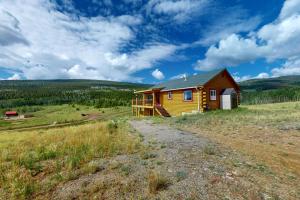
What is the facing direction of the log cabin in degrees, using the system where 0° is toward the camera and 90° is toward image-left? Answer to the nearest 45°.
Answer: approximately 45°

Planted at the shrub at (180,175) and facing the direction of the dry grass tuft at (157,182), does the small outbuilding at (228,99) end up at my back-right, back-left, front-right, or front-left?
back-right

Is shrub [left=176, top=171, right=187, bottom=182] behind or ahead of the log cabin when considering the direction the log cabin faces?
ahead

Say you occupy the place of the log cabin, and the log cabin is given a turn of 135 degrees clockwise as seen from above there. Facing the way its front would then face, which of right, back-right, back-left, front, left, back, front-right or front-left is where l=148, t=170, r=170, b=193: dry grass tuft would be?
back
